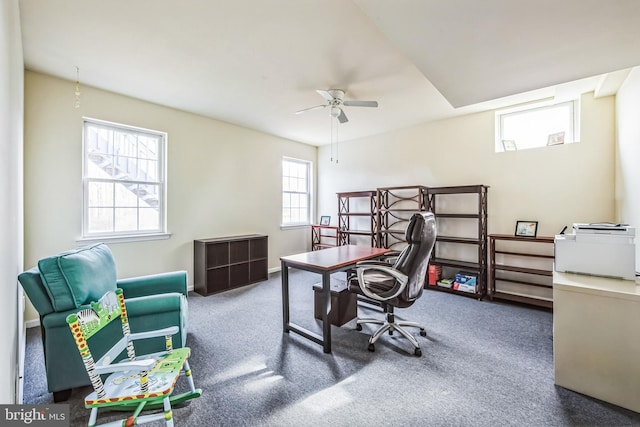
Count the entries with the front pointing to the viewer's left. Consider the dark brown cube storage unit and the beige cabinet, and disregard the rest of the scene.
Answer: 1

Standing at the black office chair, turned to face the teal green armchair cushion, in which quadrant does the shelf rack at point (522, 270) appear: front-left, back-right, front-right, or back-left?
back-right

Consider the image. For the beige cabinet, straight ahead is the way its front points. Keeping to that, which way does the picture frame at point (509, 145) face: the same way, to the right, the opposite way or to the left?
to the left

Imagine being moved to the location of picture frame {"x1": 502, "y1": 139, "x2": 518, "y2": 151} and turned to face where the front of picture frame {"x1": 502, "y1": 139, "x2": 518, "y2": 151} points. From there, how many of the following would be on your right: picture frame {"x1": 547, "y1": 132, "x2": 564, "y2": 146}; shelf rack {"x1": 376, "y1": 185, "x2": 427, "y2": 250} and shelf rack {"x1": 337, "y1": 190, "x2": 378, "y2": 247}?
2

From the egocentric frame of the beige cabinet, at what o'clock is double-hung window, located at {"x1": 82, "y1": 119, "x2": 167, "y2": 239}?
The double-hung window is roughly at 11 o'clock from the beige cabinet.

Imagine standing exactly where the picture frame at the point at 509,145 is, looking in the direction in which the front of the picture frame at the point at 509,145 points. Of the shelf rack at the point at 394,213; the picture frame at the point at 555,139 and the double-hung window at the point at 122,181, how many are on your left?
1

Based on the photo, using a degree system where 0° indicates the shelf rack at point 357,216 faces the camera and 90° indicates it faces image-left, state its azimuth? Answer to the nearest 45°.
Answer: approximately 45°

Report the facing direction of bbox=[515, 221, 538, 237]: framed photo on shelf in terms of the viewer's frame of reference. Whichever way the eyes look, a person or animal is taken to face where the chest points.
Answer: facing the viewer

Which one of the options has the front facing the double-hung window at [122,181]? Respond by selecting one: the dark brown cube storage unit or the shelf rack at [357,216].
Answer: the shelf rack

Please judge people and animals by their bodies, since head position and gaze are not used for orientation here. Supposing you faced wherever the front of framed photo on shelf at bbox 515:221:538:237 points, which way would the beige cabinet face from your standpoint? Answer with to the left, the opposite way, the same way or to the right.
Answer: to the right

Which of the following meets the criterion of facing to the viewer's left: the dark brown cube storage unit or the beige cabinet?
the beige cabinet

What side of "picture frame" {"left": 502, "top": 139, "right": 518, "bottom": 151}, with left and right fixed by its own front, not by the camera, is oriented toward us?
front

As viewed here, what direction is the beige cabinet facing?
to the viewer's left
